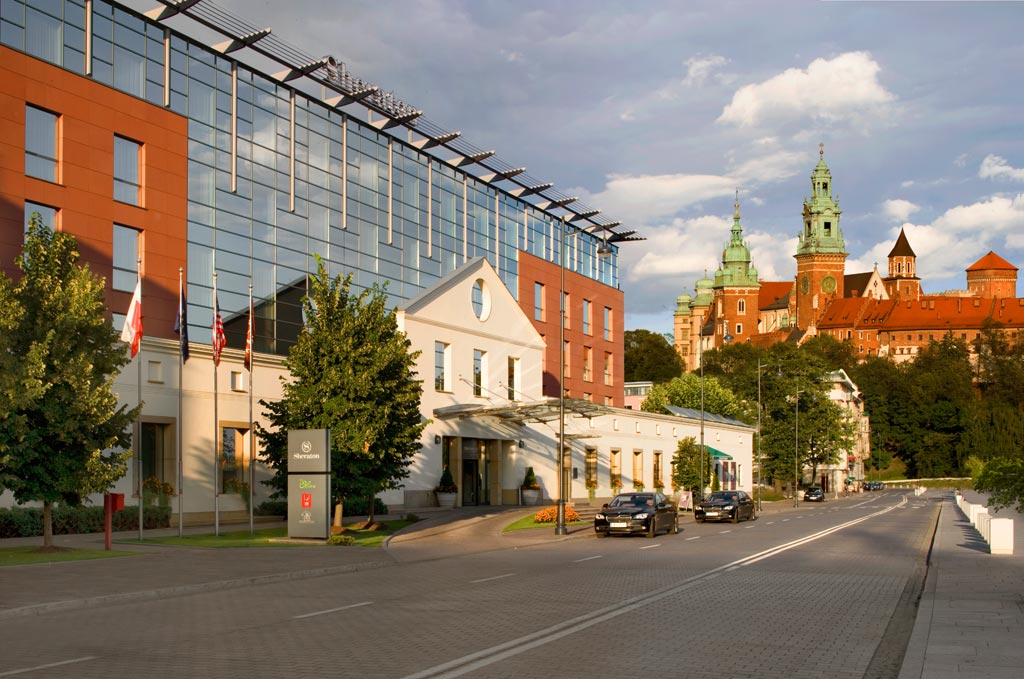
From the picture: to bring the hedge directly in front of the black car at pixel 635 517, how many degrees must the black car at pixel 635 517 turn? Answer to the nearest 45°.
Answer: approximately 90° to its right

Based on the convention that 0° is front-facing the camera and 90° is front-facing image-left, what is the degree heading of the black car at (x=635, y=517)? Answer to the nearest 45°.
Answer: approximately 45°

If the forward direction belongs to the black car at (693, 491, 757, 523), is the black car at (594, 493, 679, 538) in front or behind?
in front

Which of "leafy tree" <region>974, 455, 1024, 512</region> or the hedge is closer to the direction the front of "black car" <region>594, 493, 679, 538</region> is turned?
the hedge

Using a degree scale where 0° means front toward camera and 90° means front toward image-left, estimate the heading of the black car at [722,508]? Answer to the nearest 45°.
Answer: approximately 45°

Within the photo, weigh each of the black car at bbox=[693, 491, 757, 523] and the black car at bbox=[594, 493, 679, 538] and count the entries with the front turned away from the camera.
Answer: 0

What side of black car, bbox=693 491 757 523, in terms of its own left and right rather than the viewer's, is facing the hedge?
front

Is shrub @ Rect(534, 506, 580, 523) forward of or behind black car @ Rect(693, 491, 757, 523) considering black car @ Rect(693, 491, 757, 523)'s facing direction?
forward
